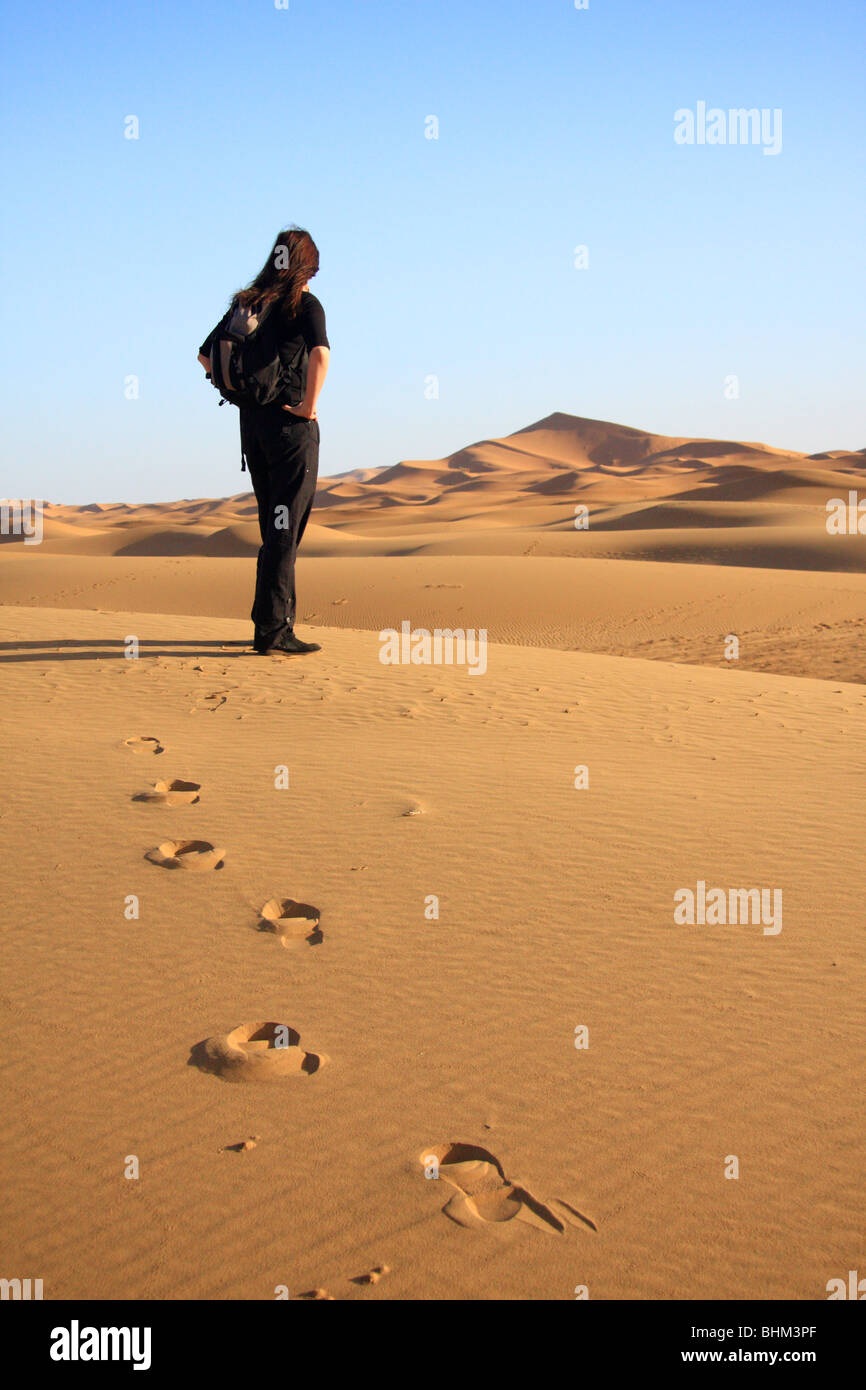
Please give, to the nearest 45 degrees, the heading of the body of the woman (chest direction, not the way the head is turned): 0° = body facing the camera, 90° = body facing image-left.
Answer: approximately 225°

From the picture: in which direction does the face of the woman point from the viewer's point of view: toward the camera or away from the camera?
away from the camera
